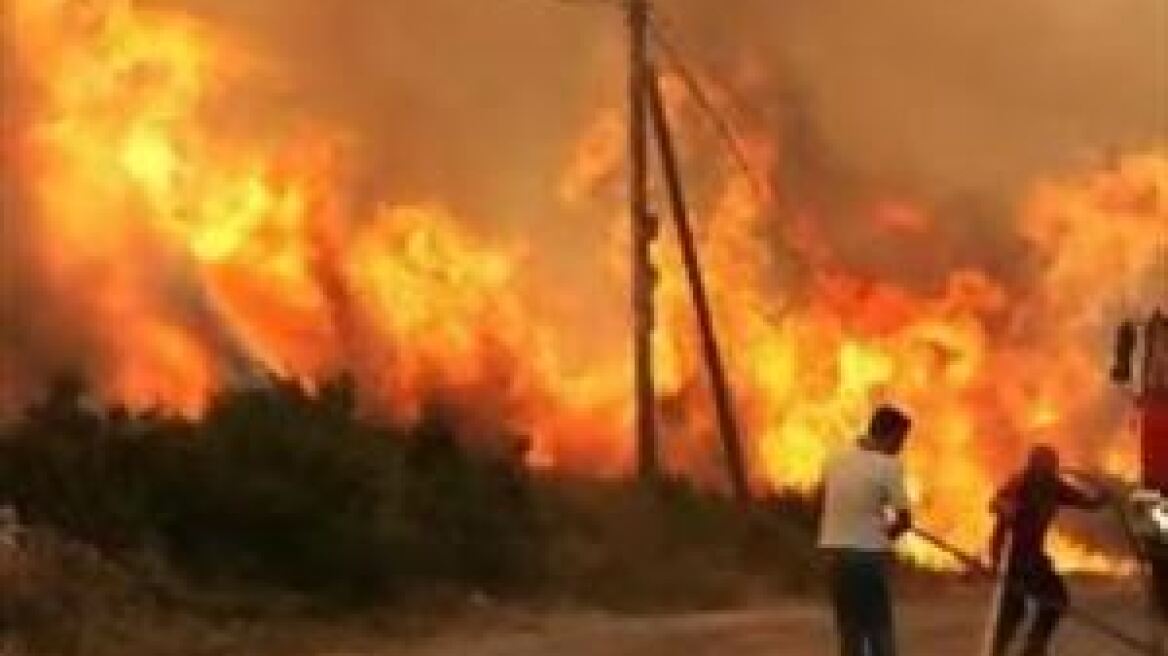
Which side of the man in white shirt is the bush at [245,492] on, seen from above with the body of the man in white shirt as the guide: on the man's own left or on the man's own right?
on the man's own left

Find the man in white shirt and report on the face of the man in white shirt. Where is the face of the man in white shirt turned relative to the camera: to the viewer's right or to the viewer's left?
to the viewer's right

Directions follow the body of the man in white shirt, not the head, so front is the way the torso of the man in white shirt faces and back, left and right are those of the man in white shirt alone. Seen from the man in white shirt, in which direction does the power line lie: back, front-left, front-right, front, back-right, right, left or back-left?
front-left

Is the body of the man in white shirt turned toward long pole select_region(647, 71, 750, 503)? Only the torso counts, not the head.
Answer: no

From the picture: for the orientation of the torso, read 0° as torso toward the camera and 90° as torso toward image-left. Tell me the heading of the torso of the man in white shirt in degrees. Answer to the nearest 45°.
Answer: approximately 225°

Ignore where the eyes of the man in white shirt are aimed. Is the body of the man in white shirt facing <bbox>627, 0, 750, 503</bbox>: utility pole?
no

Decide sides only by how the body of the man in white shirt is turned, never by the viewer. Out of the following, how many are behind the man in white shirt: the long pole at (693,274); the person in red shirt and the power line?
0

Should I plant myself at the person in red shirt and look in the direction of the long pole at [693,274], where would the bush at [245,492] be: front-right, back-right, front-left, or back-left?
front-left

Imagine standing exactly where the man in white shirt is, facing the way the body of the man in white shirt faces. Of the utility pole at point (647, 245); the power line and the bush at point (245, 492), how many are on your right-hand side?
0

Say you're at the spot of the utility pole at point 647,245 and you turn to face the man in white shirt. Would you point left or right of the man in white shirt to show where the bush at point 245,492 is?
right
